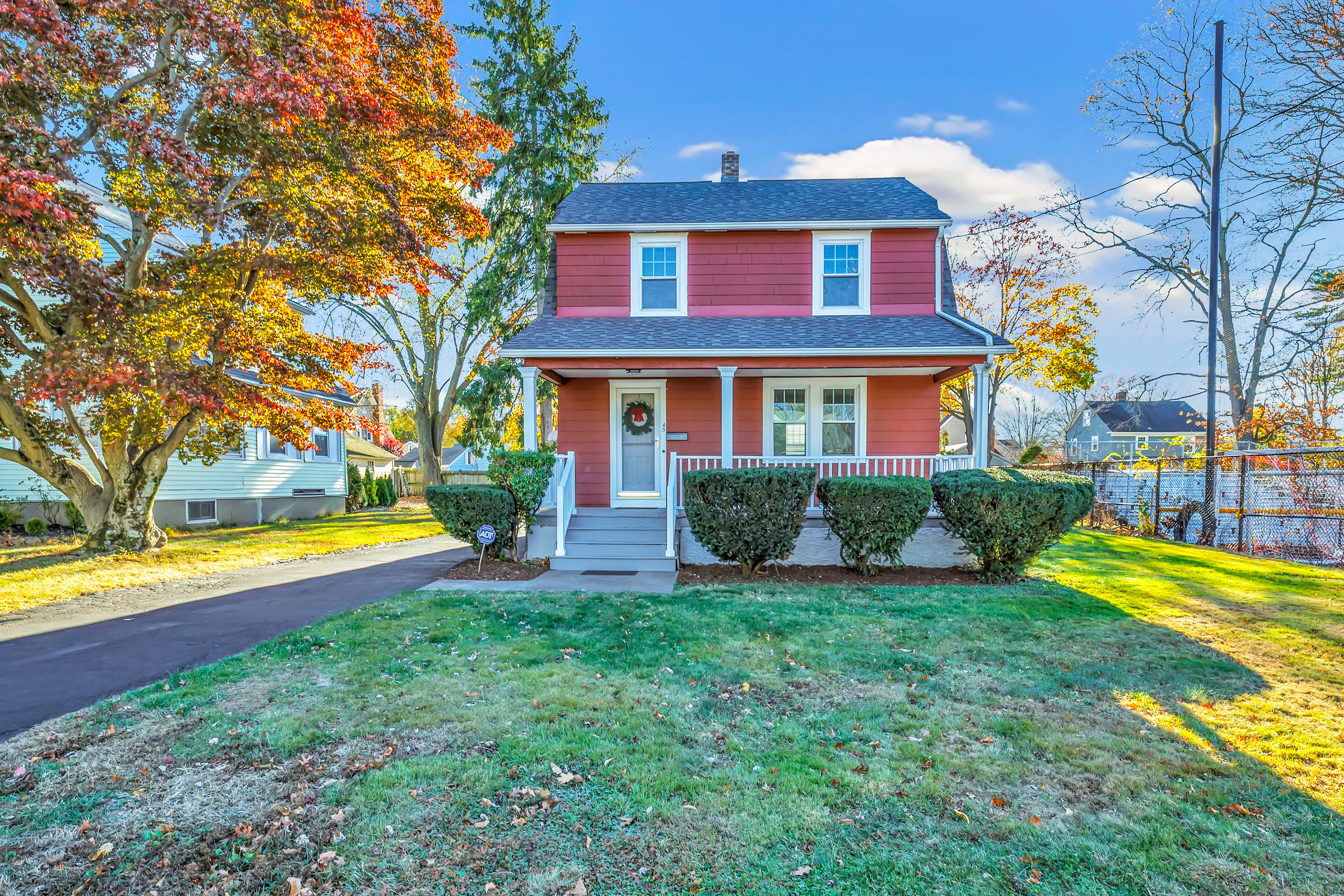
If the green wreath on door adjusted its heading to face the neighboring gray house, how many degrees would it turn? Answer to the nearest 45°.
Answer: approximately 135° to its left

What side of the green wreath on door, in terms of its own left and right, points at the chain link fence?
left

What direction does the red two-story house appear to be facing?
toward the camera

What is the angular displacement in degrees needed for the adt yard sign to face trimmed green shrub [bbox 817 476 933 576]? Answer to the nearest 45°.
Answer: approximately 90° to its left

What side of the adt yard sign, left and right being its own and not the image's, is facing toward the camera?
front

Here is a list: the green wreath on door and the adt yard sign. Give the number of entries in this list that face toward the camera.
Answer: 2

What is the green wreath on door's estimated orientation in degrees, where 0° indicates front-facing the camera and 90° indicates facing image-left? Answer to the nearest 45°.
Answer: approximately 0°

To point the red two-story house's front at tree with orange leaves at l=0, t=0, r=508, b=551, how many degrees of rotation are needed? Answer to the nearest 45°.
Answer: approximately 90° to its right

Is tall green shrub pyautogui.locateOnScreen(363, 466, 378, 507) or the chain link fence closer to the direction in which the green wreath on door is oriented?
the chain link fence

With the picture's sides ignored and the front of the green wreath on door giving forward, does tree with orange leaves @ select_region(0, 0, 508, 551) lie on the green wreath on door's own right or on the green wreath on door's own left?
on the green wreath on door's own right

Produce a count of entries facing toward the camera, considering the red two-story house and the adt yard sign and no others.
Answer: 2

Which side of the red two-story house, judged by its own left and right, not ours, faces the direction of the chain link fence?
left
